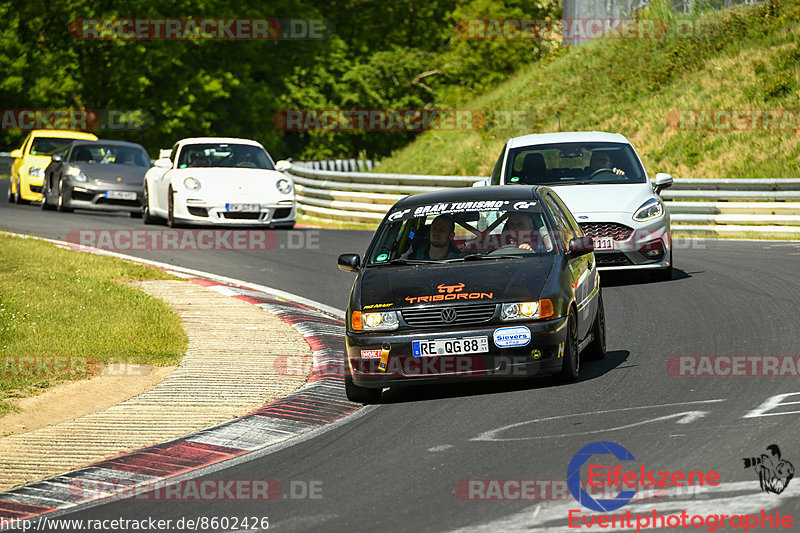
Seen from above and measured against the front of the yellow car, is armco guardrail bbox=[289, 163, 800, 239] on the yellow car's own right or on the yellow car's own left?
on the yellow car's own left

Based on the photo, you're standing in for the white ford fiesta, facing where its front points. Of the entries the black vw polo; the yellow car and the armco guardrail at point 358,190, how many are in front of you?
1

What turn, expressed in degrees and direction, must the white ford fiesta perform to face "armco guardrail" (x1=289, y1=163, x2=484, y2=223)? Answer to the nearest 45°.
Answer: approximately 135° to its right

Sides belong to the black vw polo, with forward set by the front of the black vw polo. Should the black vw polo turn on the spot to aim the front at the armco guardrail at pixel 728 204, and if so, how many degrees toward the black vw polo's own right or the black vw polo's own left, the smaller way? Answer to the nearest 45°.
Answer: approximately 180°

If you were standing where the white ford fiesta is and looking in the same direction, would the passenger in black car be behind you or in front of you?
in front

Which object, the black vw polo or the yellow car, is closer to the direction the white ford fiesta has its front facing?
the black vw polo

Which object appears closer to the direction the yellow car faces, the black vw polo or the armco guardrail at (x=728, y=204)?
the black vw polo

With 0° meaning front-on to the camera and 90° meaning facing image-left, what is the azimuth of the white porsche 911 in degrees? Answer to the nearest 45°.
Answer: approximately 315°

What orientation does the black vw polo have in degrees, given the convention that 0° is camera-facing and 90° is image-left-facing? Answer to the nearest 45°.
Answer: approximately 0°

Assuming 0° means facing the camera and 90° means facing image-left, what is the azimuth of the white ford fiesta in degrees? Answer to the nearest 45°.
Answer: approximately 0°

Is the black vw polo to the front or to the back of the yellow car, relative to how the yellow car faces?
to the front

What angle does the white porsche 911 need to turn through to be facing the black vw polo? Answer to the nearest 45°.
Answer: approximately 45° to its right

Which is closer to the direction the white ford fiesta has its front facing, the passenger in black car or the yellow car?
the passenger in black car

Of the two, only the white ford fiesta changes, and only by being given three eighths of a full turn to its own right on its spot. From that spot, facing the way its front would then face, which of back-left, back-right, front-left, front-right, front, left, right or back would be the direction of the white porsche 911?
front
